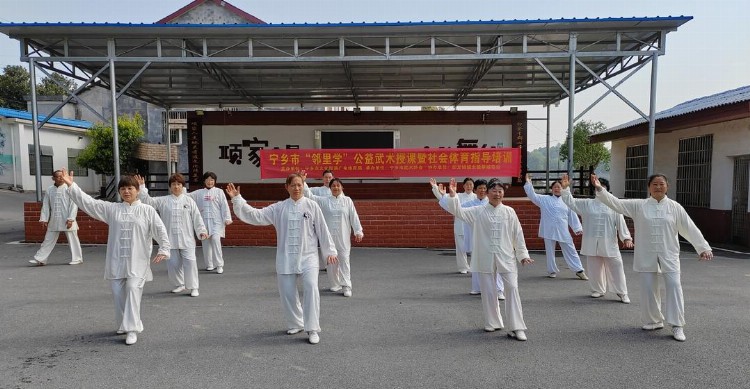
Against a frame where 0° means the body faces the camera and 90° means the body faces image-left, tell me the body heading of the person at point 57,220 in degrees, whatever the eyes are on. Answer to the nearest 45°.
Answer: approximately 0°

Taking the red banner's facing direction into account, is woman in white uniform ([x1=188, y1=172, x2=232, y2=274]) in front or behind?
in front

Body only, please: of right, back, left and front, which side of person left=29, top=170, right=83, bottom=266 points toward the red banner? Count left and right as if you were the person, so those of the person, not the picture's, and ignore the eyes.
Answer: left

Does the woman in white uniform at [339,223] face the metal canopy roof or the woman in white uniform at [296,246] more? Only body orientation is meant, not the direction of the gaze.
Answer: the woman in white uniform

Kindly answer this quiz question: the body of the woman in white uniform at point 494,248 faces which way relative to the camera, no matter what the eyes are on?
toward the camera

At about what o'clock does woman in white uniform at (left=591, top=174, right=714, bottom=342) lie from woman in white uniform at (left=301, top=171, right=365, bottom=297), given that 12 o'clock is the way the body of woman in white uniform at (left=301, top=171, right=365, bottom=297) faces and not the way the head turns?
woman in white uniform at (left=591, top=174, right=714, bottom=342) is roughly at 10 o'clock from woman in white uniform at (left=301, top=171, right=365, bottom=297).

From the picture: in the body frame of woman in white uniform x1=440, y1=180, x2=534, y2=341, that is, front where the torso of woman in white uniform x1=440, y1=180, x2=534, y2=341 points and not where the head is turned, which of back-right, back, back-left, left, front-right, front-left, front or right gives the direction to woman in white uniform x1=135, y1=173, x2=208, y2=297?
right

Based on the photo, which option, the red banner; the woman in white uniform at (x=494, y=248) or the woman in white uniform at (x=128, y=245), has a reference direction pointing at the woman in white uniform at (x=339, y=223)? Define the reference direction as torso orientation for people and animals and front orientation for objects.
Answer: the red banner

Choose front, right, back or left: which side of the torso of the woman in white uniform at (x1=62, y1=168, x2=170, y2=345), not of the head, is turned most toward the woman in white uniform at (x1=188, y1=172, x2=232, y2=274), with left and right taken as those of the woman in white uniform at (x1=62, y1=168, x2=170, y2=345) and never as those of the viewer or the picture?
back

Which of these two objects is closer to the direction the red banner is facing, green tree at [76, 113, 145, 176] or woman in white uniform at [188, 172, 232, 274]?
the woman in white uniform

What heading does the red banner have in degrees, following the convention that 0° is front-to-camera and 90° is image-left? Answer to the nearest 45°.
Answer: approximately 0°

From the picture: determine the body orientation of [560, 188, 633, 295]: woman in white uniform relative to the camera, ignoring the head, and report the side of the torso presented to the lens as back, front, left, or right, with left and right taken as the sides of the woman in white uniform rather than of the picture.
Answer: front

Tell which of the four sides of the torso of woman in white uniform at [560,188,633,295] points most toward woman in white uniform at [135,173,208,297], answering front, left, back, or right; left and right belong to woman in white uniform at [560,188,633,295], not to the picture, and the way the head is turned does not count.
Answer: right

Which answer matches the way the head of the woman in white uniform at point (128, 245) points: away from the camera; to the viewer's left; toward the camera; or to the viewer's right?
toward the camera

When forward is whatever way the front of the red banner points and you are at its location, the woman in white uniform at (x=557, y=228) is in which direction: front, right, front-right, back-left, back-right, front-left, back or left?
front-left

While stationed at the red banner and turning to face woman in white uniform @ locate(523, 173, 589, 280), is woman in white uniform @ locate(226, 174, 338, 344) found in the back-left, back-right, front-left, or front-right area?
front-right

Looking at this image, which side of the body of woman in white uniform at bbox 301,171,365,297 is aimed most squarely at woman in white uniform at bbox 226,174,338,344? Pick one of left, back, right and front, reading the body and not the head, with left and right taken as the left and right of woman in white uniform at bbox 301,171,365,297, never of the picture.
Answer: front
